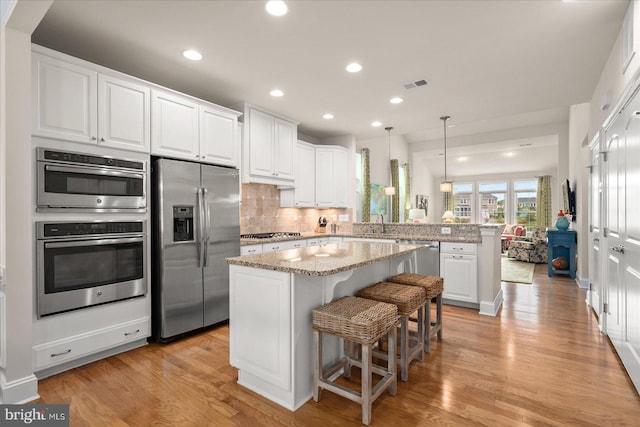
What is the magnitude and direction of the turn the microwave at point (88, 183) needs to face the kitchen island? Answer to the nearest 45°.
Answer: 0° — it already faces it

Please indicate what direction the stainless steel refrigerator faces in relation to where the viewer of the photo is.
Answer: facing the viewer and to the right of the viewer

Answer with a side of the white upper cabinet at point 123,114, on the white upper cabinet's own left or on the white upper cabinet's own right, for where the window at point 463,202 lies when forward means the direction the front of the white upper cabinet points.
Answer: on the white upper cabinet's own left

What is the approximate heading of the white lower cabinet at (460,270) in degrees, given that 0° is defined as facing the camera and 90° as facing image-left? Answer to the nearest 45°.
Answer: approximately 45°

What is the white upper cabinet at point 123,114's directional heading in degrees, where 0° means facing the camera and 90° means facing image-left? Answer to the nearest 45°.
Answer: approximately 315°

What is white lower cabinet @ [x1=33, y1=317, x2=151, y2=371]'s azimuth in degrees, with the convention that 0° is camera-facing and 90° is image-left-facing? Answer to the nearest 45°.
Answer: approximately 315°

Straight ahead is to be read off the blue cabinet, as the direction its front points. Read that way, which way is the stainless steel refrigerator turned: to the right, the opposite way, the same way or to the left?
to the left

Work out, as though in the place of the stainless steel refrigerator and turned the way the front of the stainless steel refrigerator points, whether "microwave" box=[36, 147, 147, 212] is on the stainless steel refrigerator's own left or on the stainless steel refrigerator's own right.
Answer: on the stainless steel refrigerator's own right

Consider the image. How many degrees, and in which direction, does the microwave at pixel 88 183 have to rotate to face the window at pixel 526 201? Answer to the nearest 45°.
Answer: approximately 45° to its left

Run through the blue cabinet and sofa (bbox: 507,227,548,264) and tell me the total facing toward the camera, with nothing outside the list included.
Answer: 1
